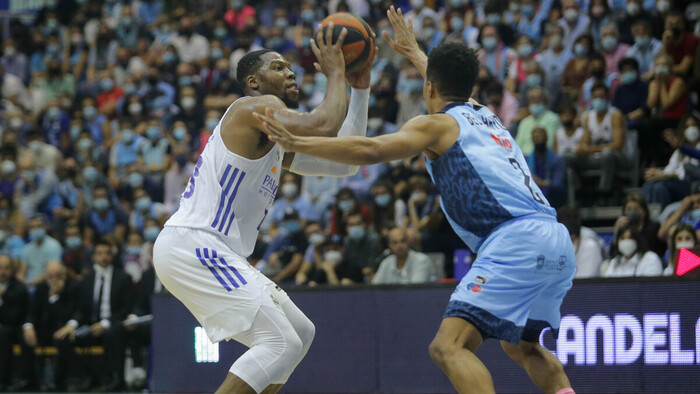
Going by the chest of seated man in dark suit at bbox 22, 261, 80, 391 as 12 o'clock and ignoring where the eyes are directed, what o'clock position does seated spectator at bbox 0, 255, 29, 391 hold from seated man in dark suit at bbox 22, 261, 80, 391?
seated spectator at bbox 0, 255, 29, 391 is roughly at 4 o'clock from seated man in dark suit at bbox 22, 261, 80, 391.

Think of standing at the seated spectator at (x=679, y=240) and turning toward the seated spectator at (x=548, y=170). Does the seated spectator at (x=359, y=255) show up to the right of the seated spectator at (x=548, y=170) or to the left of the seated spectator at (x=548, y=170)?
left

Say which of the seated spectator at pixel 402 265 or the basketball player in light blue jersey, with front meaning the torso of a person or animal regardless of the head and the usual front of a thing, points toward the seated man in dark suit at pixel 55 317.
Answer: the basketball player in light blue jersey

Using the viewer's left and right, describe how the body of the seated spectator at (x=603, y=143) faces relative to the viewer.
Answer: facing the viewer

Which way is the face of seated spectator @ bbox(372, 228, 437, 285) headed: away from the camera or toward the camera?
toward the camera

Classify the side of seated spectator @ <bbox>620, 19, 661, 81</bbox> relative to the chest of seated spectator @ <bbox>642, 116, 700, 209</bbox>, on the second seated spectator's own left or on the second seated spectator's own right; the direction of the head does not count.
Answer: on the second seated spectator's own right

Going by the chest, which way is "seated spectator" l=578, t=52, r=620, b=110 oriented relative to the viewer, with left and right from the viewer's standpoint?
facing the viewer

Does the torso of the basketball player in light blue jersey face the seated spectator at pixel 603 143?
no

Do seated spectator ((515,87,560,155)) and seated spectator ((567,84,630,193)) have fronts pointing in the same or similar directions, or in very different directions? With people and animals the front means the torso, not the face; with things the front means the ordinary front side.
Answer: same or similar directions

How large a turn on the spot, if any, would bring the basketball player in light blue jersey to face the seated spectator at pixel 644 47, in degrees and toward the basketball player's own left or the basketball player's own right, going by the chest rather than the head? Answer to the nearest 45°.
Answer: approximately 45° to the basketball player's own right

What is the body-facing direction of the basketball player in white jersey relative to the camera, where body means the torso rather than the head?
to the viewer's right

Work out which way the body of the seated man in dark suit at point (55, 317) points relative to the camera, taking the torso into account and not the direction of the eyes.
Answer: toward the camera

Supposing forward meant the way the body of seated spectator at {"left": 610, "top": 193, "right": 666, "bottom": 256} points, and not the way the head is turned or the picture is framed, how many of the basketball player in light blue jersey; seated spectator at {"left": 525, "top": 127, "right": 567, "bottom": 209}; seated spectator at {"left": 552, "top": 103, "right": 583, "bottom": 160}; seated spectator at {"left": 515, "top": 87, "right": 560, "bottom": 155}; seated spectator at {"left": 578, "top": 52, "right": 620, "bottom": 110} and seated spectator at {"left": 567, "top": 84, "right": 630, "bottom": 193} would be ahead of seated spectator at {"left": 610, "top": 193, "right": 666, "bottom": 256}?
1

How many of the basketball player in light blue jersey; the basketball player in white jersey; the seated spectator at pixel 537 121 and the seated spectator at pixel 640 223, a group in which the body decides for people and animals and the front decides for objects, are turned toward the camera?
2

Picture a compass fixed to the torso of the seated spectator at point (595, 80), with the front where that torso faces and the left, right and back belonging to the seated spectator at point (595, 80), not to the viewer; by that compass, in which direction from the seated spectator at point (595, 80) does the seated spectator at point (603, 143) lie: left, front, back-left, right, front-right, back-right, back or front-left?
front

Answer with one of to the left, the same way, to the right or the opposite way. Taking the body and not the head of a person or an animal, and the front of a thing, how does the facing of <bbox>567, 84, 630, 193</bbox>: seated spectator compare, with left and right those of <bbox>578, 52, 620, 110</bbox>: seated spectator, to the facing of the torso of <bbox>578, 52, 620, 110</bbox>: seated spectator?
the same way

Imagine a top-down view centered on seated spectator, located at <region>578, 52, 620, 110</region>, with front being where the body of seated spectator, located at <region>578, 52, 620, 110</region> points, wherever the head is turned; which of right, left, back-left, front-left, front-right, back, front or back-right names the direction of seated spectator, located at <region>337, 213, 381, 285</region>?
front-right

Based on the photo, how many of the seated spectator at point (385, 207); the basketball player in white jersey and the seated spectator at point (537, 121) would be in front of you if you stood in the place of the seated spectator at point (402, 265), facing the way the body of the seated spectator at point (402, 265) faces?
1

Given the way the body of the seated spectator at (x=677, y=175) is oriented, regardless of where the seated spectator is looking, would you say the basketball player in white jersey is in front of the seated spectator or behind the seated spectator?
in front

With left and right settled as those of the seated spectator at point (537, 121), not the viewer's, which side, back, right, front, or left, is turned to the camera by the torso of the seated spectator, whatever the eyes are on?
front

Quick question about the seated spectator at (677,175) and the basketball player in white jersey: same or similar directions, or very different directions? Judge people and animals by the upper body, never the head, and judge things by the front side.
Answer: very different directions

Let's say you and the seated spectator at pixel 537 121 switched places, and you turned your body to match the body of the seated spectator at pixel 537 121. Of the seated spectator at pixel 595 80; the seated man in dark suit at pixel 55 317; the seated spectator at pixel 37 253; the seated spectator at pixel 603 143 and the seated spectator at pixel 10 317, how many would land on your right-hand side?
3

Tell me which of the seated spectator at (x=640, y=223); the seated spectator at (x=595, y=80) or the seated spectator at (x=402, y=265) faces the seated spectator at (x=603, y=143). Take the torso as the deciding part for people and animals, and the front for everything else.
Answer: the seated spectator at (x=595, y=80)

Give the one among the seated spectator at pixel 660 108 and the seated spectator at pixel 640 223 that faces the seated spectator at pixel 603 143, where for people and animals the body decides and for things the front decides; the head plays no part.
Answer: the seated spectator at pixel 660 108
